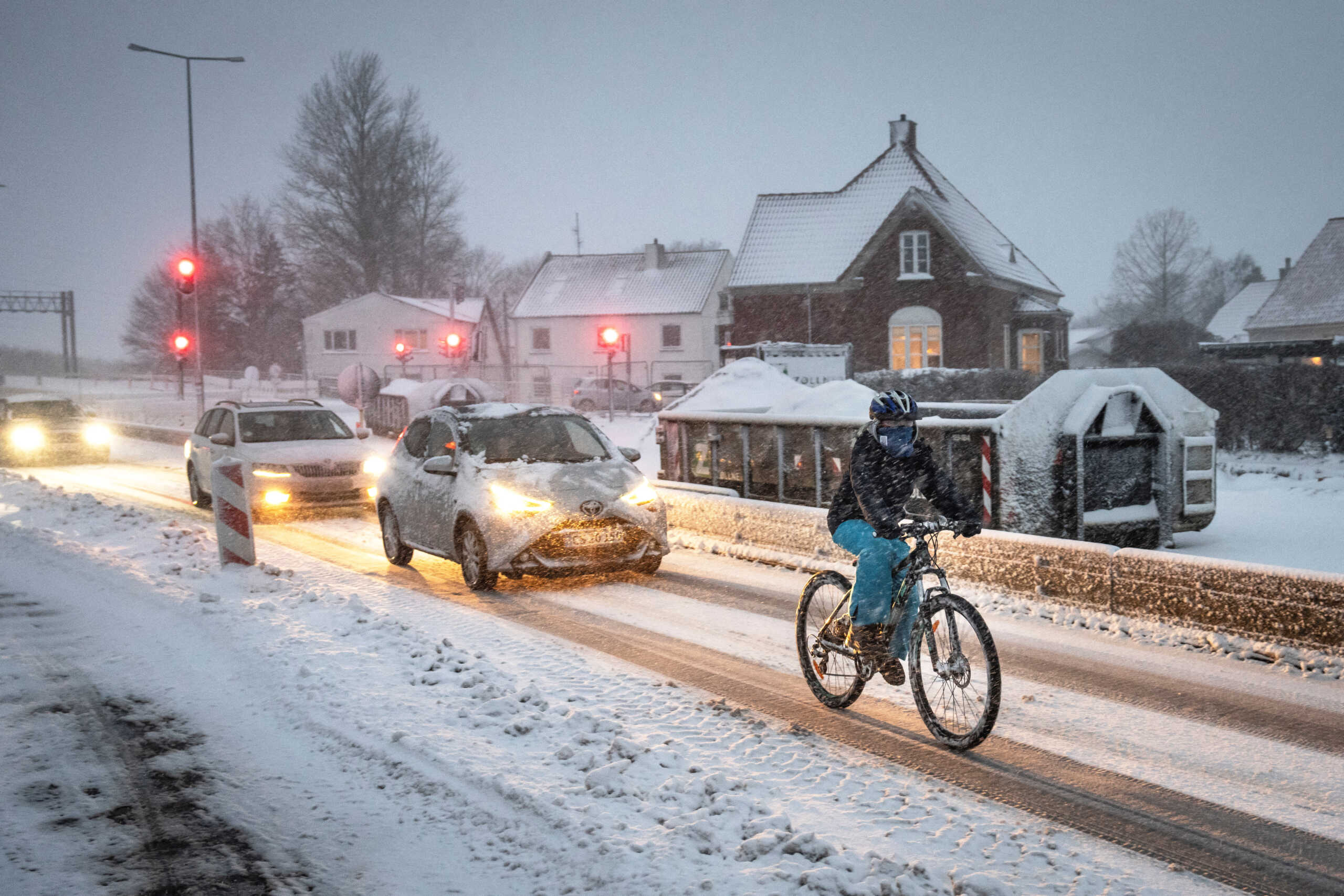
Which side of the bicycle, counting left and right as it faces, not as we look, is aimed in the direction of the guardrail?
left

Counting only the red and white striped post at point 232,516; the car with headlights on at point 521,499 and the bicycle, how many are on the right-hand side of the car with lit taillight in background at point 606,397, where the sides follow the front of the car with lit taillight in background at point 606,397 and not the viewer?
3

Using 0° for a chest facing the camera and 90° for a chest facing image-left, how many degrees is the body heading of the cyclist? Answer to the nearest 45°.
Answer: approximately 315°

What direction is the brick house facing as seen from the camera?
toward the camera

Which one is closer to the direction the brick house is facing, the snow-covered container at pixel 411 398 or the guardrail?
the guardrail

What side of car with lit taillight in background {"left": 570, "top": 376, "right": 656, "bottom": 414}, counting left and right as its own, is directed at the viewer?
right

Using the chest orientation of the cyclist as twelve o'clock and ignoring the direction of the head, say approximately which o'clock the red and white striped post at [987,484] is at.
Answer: The red and white striped post is roughly at 8 o'clock from the cyclist.

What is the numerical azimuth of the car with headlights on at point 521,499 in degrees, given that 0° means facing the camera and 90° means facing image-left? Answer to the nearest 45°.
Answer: approximately 315°

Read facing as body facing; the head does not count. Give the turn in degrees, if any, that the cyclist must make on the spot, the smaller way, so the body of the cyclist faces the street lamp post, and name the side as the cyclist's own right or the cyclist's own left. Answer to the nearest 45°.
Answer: approximately 180°

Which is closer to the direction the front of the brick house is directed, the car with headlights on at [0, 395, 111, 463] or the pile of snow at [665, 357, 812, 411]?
the pile of snow

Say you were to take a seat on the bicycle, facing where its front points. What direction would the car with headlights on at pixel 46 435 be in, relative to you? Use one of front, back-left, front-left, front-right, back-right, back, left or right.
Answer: back

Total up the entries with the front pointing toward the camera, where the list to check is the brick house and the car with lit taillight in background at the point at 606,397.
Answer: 1

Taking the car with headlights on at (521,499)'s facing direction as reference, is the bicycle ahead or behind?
ahead

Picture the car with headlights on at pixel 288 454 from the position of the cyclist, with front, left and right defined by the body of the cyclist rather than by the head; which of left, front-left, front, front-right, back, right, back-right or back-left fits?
back
